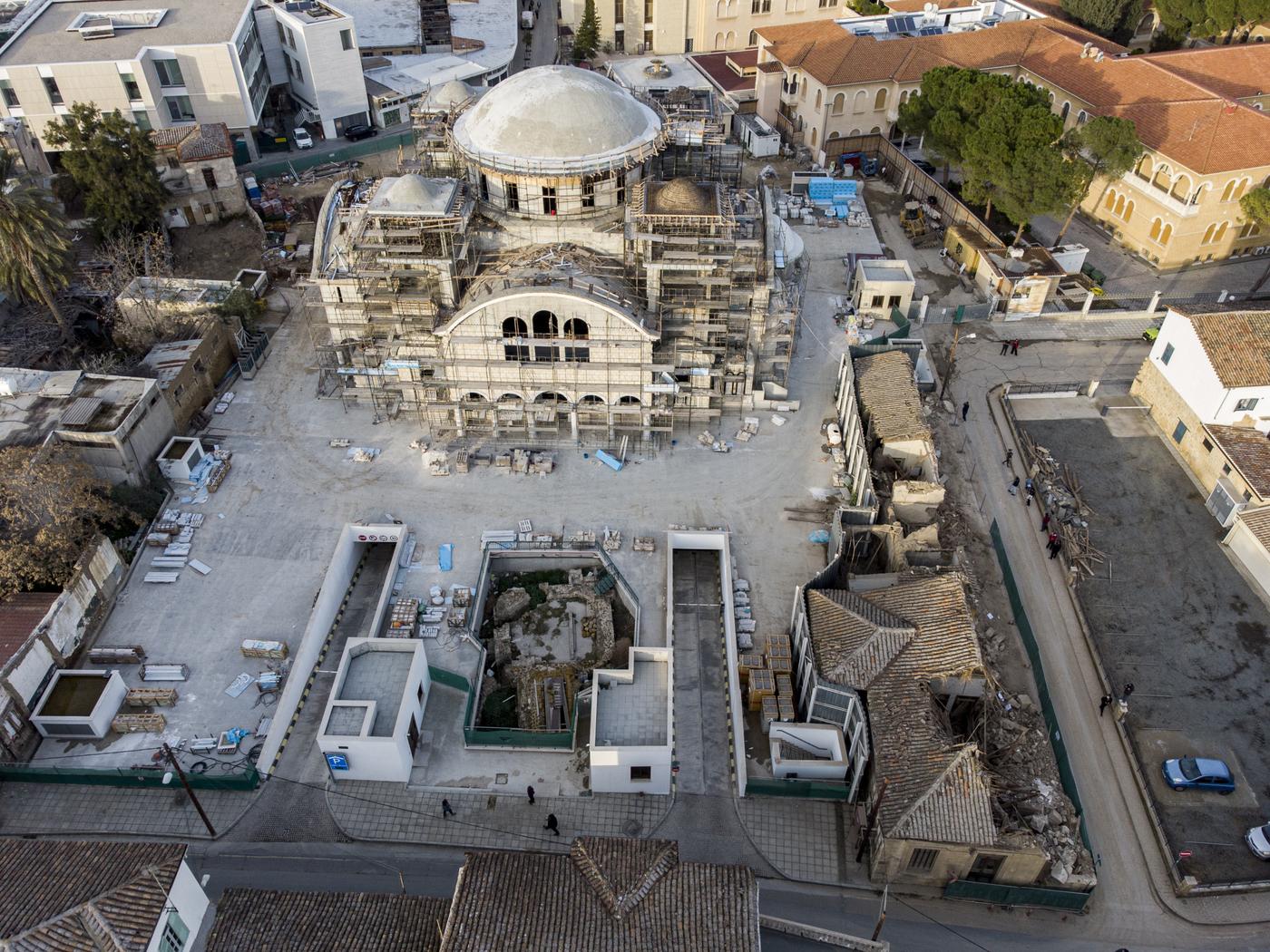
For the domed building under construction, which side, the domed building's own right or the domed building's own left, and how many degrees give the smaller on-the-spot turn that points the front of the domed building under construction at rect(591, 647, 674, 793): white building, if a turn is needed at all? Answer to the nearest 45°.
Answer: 0° — it already faces it

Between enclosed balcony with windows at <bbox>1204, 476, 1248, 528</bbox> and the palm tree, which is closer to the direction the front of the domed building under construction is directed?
the enclosed balcony with windows

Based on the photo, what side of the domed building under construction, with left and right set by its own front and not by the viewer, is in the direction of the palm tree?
right

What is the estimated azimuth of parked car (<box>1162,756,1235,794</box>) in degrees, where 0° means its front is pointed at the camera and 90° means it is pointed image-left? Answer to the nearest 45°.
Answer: approximately 90°

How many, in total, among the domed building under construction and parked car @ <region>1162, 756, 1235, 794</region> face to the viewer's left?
1

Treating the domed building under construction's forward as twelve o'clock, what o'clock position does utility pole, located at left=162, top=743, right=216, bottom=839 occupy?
The utility pole is roughly at 1 o'clock from the domed building under construction.

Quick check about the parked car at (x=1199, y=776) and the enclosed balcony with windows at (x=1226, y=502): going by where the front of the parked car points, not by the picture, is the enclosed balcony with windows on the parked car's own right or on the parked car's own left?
on the parked car's own right

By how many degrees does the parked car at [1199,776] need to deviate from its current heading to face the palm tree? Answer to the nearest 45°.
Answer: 0° — it already faces it

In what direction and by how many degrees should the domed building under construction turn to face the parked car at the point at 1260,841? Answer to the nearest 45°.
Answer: approximately 45° to its left

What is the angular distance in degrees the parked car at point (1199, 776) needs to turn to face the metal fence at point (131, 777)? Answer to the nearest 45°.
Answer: approximately 45° to its left
